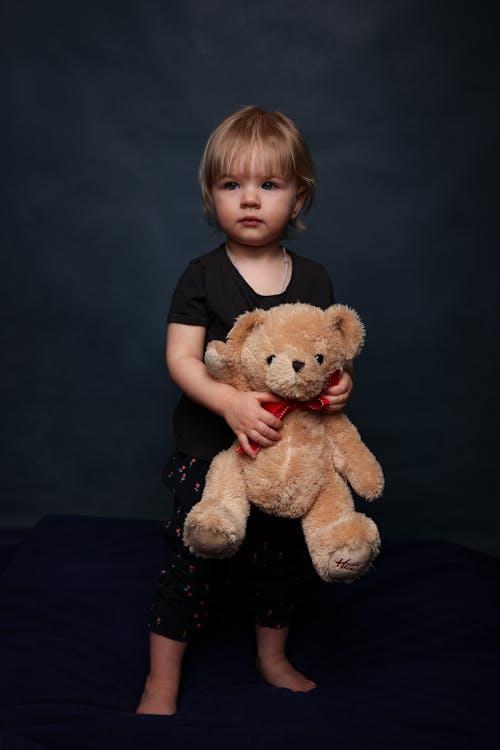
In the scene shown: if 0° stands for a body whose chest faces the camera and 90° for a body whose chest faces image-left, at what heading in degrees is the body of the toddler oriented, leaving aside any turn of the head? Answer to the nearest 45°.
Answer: approximately 0°
